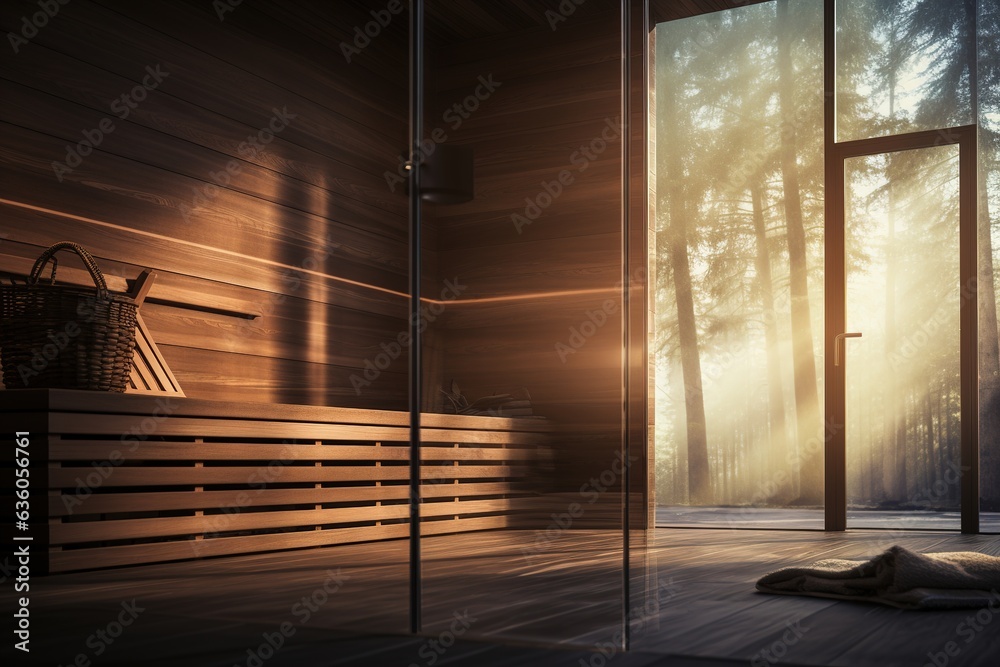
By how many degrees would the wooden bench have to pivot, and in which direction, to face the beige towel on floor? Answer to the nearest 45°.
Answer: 0° — it already faces it

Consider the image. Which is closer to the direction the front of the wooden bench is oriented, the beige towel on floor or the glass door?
the beige towel on floor

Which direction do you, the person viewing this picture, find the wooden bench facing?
facing the viewer and to the right of the viewer

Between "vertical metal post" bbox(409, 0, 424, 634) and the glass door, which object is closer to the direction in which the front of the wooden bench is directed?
the vertical metal post

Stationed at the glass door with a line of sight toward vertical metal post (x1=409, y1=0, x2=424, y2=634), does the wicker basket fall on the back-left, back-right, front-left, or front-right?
front-right

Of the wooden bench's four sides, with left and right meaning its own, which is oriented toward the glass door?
left
